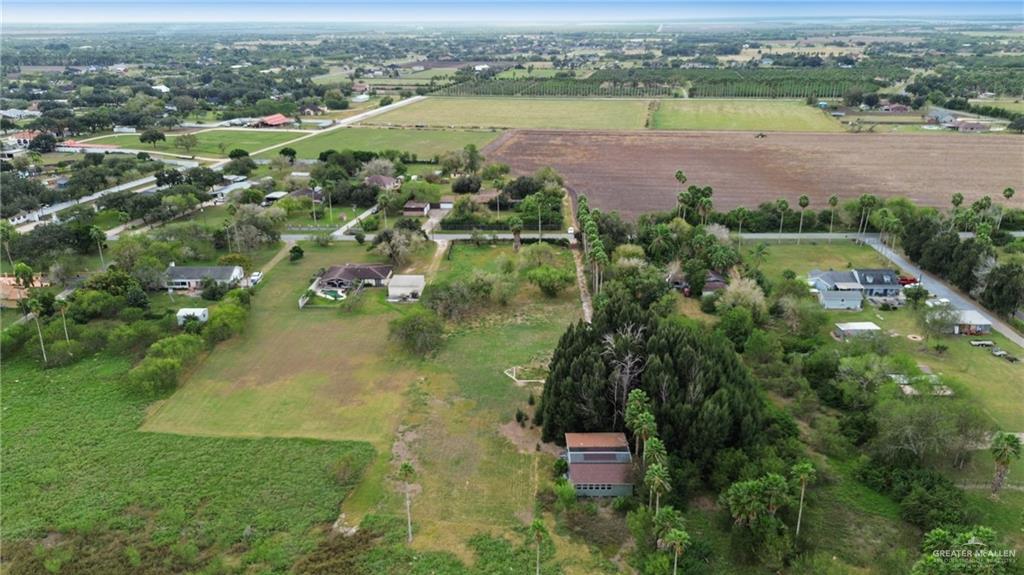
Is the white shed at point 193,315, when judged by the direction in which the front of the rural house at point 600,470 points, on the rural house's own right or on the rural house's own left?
on the rural house's own right

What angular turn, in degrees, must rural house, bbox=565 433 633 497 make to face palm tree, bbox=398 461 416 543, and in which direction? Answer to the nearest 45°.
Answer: approximately 45° to its right

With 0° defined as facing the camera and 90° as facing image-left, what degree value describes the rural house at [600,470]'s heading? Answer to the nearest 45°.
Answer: approximately 0°

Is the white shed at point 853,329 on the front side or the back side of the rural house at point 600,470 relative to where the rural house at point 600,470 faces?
on the back side

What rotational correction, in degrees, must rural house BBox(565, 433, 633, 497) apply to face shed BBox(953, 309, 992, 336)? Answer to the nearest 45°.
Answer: approximately 135° to its left

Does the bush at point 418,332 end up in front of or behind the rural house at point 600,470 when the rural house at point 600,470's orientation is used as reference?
behind

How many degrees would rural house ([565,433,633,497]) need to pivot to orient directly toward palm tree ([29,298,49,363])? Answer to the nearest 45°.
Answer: approximately 90° to its right

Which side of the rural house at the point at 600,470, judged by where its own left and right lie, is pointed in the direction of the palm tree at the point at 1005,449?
left

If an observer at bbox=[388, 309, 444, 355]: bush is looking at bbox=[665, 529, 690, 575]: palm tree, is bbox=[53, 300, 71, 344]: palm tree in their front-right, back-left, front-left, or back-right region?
back-right
